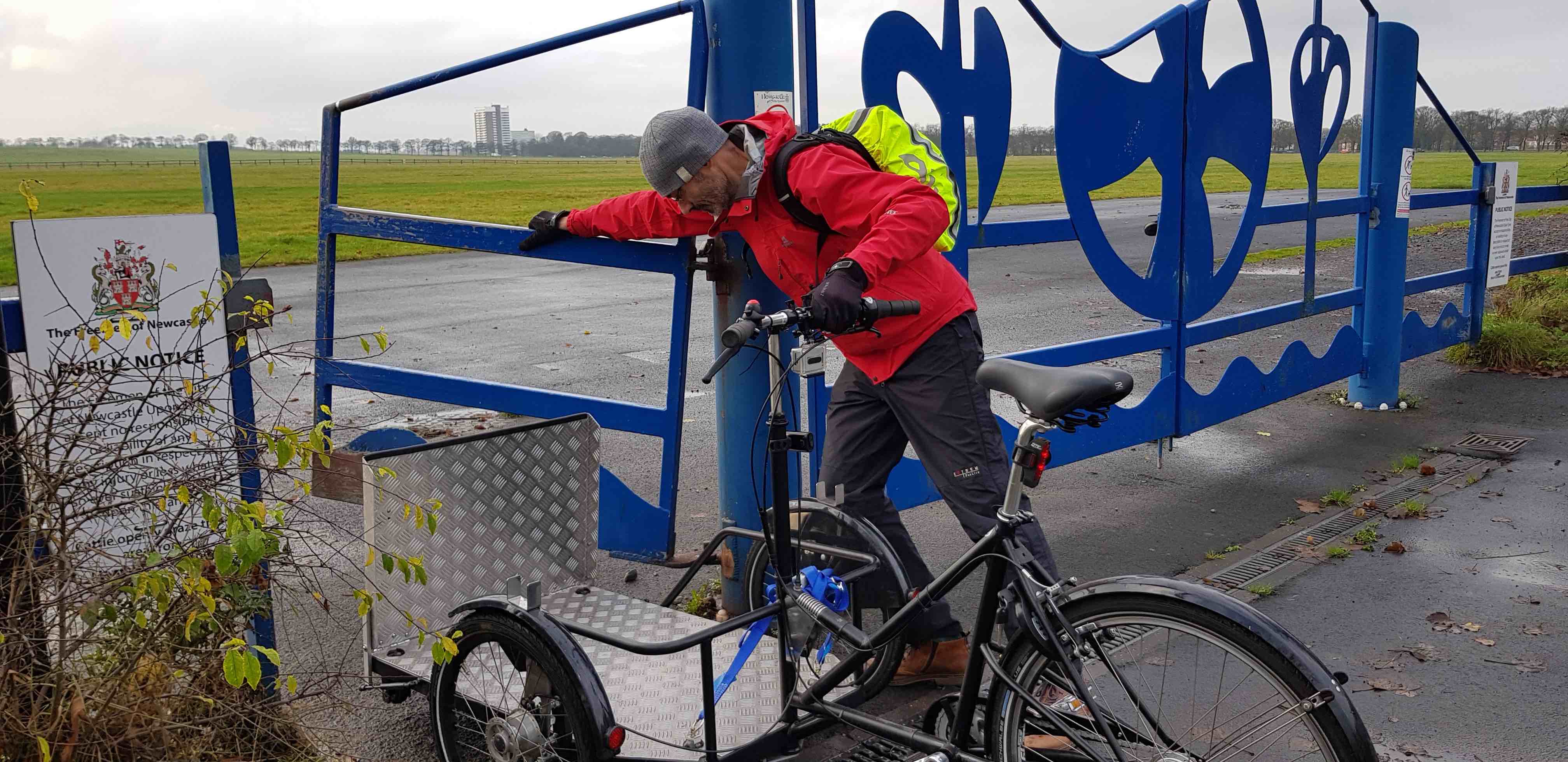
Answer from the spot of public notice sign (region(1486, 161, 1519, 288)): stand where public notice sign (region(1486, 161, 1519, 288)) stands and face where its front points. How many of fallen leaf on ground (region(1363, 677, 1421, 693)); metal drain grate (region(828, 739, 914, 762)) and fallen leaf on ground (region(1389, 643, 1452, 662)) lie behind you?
0

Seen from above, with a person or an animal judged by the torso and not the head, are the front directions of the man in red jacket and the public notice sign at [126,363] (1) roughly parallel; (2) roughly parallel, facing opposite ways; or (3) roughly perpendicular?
roughly perpendicular

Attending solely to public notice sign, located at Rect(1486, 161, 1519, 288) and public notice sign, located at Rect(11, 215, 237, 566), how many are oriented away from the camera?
0

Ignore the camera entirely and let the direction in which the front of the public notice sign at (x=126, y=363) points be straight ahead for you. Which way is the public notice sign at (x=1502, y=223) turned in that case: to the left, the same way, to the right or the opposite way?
the same way

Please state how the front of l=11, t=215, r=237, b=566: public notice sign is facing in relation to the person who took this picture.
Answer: facing the viewer

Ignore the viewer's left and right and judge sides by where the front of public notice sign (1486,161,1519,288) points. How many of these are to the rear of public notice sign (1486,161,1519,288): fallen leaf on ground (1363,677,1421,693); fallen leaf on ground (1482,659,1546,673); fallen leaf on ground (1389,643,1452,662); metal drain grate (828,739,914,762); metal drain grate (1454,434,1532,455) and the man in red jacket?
0

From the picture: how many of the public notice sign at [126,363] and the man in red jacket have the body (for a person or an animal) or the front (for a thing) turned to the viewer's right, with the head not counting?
0

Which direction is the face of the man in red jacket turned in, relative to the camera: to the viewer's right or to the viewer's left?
to the viewer's left

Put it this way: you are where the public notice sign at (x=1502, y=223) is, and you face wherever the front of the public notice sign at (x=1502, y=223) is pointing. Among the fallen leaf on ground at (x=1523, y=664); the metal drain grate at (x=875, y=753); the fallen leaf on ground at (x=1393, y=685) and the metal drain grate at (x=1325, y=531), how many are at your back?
0

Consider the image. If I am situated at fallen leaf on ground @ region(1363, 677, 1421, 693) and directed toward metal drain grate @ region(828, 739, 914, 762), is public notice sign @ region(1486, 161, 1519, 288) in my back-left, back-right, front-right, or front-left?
back-right

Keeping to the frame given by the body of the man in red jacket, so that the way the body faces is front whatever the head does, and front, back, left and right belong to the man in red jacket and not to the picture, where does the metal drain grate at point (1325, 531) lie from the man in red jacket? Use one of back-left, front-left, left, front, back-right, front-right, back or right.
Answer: back

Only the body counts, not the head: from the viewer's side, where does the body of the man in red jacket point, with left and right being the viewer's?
facing the viewer and to the left of the viewer

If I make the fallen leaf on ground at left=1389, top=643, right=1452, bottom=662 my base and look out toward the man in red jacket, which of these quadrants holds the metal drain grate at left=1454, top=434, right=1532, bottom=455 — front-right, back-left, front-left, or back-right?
back-right

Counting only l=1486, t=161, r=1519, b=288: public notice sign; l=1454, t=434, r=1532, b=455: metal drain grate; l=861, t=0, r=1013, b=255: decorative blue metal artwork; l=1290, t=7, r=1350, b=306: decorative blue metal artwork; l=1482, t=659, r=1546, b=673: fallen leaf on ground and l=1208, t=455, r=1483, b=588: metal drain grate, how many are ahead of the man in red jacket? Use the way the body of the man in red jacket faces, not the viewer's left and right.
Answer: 0
